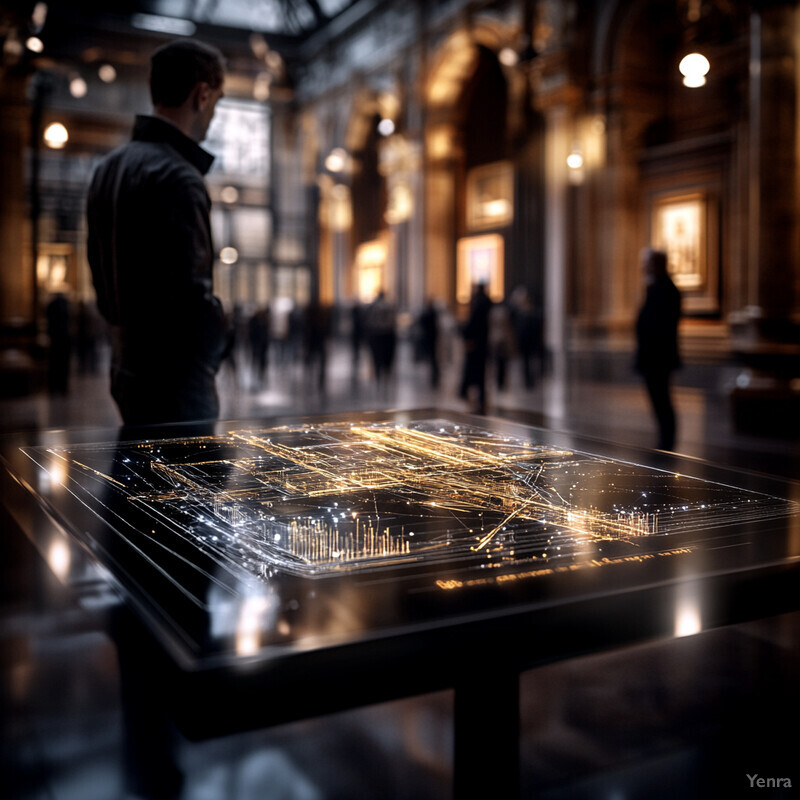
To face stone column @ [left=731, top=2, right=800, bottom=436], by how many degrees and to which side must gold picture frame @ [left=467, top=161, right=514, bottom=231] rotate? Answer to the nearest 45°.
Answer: approximately 45° to its left

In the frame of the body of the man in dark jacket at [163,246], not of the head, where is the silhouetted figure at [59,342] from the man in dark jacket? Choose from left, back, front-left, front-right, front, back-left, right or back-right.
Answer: front-left

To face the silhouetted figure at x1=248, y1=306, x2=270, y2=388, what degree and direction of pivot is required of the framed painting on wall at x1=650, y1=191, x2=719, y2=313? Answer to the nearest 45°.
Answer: approximately 45° to its right

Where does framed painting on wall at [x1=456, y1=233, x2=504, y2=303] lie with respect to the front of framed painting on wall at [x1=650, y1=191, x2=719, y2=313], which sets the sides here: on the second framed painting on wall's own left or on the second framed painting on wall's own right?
on the second framed painting on wall's own right

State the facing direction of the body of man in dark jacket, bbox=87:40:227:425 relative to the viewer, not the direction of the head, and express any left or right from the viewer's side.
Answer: facing away from the viewer and to the right of the viewer

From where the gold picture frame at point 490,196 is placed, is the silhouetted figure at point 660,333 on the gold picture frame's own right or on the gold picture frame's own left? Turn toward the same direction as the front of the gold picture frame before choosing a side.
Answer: on the gold picture frame's own left

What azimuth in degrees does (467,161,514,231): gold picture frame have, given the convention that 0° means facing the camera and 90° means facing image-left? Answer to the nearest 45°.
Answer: approximately 45°

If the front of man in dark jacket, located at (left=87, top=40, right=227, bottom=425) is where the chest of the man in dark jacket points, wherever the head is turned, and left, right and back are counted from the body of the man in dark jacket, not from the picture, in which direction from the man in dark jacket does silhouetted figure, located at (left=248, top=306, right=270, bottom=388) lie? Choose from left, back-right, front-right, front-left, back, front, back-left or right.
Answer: front-left

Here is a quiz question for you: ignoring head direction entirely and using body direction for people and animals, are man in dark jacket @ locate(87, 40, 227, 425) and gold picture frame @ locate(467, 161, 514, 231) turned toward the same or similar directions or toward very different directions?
very different directions

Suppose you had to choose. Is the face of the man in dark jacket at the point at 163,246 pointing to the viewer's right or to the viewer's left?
to the viewer's right
